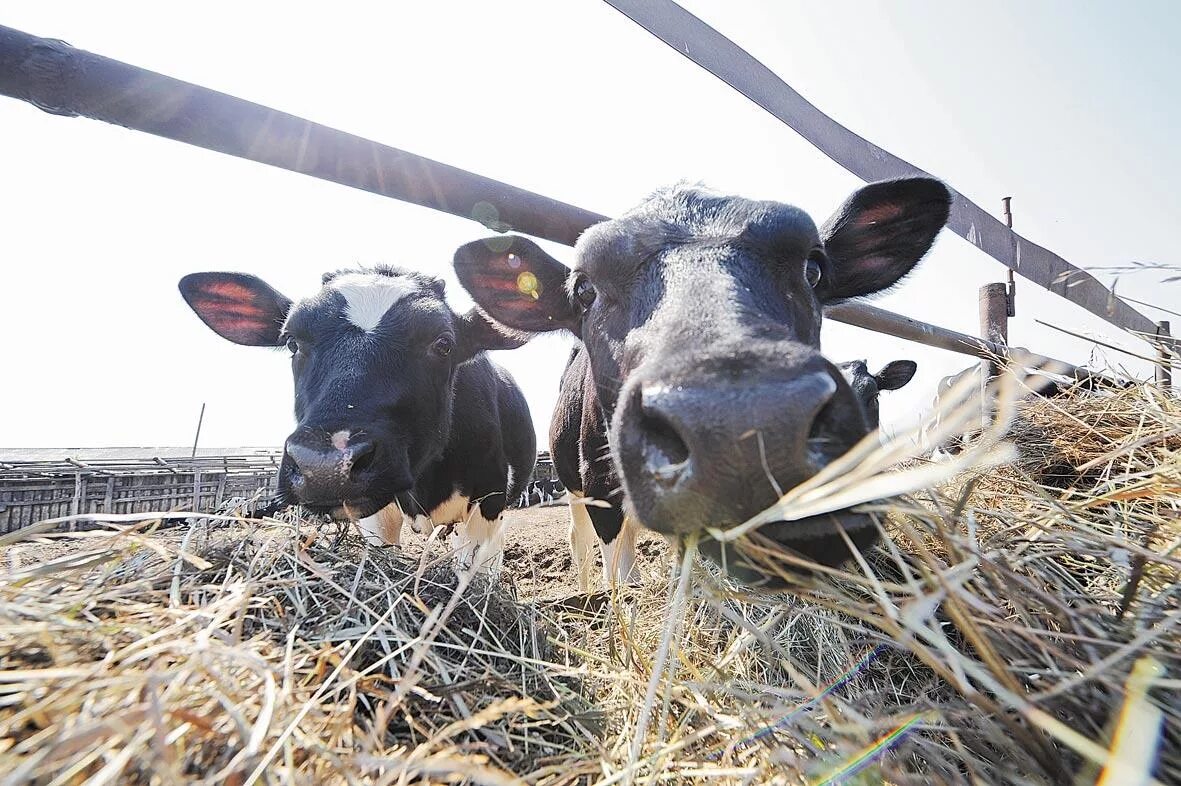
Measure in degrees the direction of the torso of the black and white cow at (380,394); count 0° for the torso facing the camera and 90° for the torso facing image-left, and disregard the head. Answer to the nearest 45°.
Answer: approximately 45°

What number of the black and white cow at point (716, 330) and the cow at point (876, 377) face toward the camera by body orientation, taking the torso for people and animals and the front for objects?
2

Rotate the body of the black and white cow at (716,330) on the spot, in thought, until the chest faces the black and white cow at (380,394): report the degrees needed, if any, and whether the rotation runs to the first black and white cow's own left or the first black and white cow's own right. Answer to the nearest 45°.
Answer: approximately 135° to the first black and white cow's own right

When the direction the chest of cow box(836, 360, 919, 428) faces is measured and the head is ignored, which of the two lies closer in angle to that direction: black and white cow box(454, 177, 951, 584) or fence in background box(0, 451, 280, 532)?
the black and white cow

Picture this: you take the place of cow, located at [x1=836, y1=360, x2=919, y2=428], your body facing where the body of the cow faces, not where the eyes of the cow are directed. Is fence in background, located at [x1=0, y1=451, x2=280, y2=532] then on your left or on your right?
on your right

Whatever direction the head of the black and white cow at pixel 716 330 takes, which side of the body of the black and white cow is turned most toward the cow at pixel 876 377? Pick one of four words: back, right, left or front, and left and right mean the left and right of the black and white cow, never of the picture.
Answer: back

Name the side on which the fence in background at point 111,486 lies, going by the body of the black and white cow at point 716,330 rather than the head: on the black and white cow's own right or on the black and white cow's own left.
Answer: on the black and white cow's own right

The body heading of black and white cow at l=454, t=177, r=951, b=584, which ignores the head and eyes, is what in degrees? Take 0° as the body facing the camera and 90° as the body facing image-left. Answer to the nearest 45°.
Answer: approximately 0°

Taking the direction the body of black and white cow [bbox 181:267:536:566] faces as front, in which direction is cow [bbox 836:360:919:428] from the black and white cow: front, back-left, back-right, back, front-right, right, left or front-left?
back-left
